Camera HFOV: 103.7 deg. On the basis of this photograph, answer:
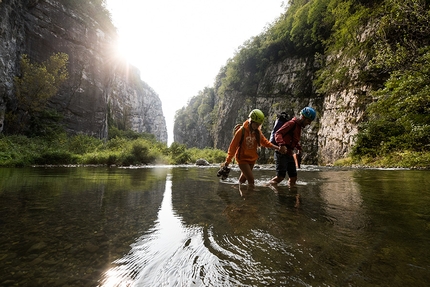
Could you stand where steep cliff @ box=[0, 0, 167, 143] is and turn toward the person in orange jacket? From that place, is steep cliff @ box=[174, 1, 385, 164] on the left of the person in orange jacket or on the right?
left

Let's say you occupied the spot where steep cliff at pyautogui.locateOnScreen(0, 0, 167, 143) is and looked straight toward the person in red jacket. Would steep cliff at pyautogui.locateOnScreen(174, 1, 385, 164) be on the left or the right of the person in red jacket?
left

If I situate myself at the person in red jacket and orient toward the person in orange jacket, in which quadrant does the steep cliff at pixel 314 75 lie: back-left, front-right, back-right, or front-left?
back-right

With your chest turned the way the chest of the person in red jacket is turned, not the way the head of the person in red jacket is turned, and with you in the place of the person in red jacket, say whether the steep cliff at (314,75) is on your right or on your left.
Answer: on your left

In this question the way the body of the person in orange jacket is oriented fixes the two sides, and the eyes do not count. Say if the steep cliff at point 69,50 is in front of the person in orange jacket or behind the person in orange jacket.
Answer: behind
